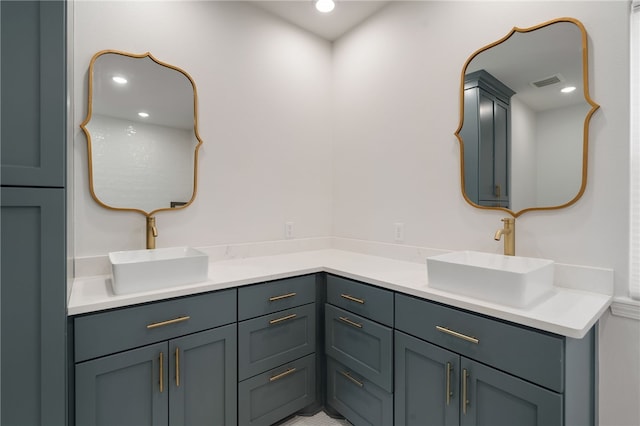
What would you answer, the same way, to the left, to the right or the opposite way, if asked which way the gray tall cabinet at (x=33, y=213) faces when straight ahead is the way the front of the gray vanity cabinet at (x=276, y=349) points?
the same way

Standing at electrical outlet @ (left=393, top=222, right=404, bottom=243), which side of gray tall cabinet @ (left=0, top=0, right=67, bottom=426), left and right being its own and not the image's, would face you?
left

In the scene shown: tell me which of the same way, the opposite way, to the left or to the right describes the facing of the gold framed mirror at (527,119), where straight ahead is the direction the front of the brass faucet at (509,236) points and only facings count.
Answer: the same way

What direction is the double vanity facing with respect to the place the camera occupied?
facing the viewer

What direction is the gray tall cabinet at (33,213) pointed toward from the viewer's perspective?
toward the camera

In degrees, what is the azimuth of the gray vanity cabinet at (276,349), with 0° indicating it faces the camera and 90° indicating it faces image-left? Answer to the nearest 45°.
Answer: approximately 315°
